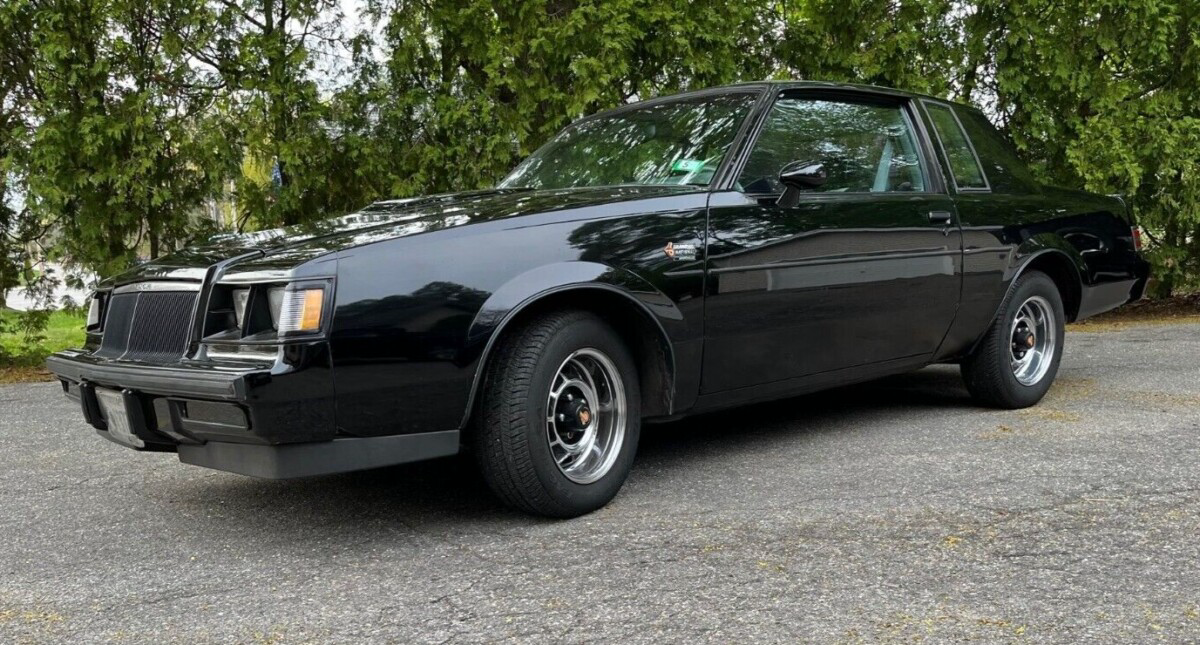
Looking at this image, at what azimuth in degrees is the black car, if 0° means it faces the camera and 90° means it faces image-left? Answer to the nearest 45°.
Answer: approximately 45°

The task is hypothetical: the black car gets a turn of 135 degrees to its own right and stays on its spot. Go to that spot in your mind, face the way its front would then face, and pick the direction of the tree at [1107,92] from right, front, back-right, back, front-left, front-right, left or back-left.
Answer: front-right
